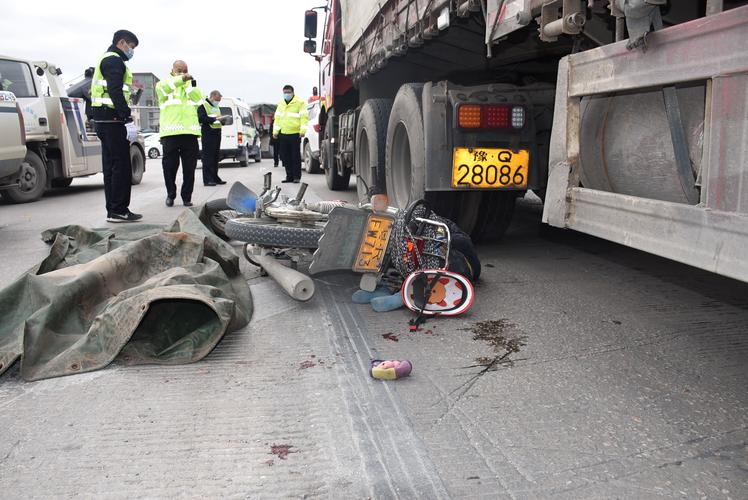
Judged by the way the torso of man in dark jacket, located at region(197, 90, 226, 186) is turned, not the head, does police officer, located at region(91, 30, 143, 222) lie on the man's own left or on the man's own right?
on the man's own right

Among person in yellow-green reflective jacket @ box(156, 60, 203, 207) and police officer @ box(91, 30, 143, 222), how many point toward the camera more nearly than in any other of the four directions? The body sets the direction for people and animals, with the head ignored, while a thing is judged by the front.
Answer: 1

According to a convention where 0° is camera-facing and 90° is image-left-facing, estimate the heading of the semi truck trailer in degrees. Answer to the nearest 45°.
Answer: approximately 135°

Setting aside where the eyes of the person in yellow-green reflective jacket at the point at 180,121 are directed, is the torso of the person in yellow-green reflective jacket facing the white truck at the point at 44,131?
no

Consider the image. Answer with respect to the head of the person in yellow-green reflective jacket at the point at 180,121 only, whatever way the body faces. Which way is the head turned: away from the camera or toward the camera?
toward the camera

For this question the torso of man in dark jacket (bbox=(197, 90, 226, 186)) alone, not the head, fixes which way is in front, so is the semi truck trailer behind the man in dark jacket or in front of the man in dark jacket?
in front

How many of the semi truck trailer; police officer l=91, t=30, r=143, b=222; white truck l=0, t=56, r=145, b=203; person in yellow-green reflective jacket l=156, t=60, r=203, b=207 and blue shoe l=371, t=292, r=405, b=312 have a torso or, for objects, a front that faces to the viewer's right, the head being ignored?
1

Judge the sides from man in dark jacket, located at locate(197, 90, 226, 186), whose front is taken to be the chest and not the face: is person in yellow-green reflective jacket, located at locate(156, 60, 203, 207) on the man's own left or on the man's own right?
on the man's own right

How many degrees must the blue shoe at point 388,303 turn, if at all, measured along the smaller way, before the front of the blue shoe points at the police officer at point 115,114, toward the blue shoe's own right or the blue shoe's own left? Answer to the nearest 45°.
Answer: approximately 45° to the blue shoe's own right

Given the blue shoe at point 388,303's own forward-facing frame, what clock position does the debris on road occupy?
The debris on road is roughly at 9 o'clock from the blue shoe.

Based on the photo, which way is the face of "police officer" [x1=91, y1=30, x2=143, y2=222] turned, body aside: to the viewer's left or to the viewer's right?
to the viewer's right

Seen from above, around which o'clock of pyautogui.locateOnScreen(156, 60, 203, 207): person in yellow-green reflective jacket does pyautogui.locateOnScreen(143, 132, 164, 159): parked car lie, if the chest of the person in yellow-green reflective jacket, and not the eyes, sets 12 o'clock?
The parked car is roughly at 6 o'clock from the person in yellow-green reflective jacket.

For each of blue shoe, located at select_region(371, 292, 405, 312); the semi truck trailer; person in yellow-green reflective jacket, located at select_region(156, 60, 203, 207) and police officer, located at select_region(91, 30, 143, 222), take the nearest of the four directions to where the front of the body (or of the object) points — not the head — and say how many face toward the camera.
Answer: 1

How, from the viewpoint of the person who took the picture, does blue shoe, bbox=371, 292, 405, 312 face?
facing to the left of the viewer

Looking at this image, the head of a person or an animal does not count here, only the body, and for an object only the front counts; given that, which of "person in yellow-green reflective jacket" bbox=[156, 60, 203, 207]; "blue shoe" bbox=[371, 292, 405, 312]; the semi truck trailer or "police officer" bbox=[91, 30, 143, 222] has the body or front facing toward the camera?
the person in yellow-green reflective jacket

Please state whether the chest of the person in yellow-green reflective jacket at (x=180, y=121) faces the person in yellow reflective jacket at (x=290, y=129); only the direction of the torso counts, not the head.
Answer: no

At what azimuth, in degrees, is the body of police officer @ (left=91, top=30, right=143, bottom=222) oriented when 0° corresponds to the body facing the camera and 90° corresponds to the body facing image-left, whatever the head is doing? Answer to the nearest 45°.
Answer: approximately 270°

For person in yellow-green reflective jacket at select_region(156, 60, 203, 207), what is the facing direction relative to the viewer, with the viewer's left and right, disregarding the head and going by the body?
facing the viewer
